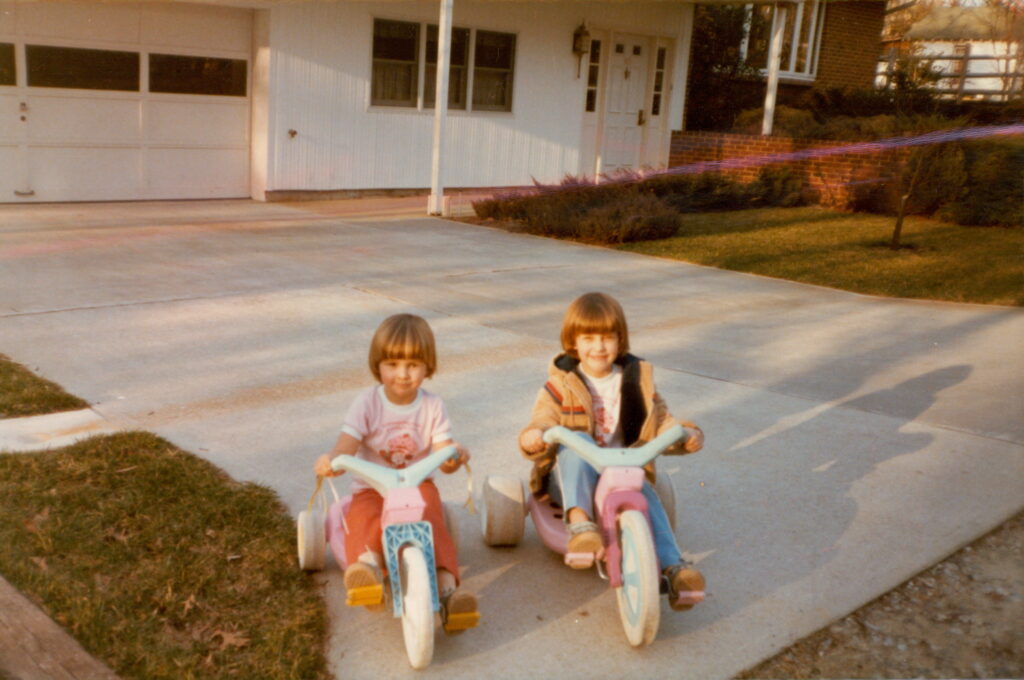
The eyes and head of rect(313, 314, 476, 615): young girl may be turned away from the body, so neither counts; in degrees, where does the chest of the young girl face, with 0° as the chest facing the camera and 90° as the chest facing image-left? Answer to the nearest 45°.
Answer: approximately 0°

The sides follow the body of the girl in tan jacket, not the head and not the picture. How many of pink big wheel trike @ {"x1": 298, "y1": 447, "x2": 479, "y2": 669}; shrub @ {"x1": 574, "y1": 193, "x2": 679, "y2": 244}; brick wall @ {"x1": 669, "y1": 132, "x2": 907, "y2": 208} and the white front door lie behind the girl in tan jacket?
3

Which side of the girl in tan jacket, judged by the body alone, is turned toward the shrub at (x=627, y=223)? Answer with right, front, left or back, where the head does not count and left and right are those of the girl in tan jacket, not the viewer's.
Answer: back

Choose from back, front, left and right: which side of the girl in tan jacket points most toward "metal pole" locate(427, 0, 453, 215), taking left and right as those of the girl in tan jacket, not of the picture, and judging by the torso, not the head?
back

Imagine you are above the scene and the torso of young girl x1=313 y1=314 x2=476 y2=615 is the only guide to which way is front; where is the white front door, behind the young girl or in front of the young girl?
behind

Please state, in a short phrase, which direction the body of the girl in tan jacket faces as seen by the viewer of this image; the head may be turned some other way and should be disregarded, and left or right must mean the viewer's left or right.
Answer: facing the viewer

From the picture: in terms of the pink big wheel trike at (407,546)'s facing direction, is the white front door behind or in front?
behind

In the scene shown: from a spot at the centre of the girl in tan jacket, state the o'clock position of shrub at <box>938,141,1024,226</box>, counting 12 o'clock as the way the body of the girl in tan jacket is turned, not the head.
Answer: The shrub is roughly at 7 o'clock from the girl in tan jacket.

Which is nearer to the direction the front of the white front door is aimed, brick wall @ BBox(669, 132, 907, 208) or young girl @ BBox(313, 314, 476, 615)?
the young girl

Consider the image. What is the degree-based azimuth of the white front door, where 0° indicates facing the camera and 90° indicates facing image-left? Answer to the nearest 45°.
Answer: approximately 0°

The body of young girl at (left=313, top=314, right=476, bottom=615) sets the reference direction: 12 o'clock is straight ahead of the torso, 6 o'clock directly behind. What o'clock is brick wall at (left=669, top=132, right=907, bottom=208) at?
The brick wall is roughly at 7 o'clock from the young girl.
